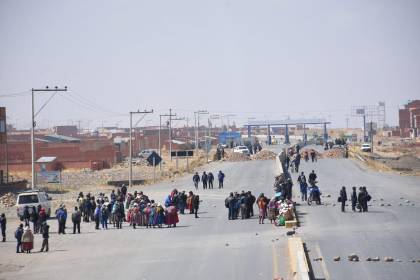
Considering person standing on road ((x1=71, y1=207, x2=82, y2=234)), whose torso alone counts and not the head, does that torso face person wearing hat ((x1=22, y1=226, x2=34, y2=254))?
no

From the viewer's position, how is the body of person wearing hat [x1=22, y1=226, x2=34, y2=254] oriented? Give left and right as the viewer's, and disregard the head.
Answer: facing away from the viewer

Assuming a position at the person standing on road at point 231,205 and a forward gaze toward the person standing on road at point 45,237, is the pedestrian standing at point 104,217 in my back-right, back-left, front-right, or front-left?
front-right

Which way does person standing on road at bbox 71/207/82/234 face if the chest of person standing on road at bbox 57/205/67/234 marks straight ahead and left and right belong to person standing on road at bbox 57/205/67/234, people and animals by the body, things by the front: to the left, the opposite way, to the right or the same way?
the same way

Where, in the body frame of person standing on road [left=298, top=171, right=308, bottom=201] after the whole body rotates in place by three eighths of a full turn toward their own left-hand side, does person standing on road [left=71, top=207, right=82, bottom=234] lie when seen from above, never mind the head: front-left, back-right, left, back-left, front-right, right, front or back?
front

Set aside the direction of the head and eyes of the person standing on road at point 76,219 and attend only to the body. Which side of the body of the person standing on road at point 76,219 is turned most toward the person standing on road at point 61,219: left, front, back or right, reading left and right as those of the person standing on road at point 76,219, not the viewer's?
left

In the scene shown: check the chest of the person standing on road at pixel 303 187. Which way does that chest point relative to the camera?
away from the camera

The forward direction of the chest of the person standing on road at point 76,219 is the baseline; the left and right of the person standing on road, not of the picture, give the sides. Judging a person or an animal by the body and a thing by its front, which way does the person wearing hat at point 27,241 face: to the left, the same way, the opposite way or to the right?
the same way

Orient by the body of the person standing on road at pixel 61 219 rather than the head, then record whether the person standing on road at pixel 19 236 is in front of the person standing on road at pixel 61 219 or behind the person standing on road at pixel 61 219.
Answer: behind

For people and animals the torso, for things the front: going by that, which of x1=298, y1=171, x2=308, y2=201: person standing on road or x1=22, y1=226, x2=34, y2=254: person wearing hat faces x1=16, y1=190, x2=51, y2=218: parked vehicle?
the person wearing hat

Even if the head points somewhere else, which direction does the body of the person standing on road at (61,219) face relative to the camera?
away from the camera

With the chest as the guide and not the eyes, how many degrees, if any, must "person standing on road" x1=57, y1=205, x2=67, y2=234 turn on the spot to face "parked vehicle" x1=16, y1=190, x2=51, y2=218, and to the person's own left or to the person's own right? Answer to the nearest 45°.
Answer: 0° — they already face it

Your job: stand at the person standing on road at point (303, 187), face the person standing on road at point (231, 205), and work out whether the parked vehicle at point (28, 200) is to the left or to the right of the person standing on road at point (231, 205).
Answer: right

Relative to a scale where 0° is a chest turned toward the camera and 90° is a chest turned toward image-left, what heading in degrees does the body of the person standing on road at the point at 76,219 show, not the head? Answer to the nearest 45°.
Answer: approximately 180°
